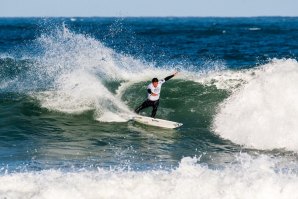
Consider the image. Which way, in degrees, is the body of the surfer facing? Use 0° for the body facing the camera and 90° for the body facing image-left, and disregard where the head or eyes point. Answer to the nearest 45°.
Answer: approximately 315°
